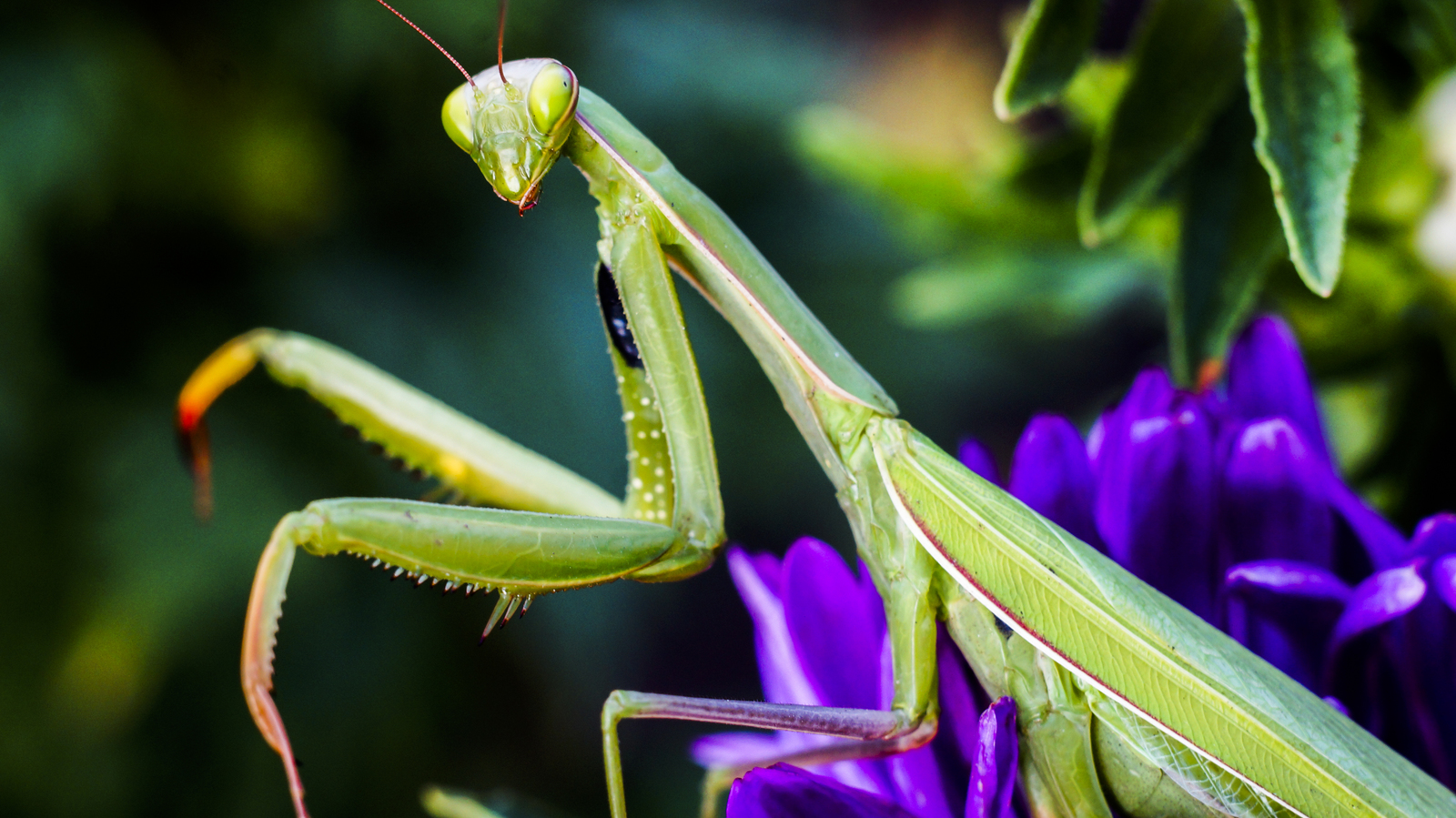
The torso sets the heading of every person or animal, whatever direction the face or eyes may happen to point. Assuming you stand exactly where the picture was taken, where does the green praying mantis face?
facing to the left of the viewer
